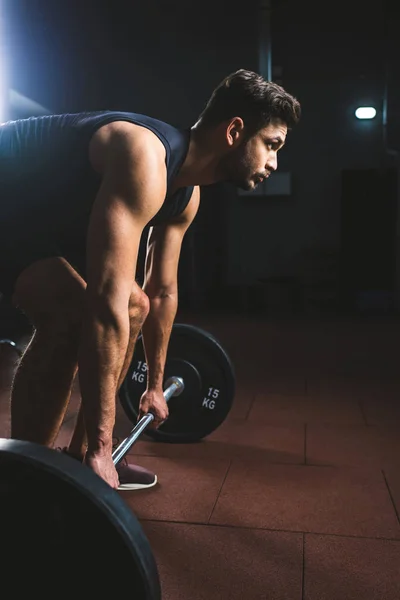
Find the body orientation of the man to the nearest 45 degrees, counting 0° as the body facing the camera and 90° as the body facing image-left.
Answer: approximately 270°

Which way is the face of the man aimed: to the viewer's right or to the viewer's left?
to the viewer's right
